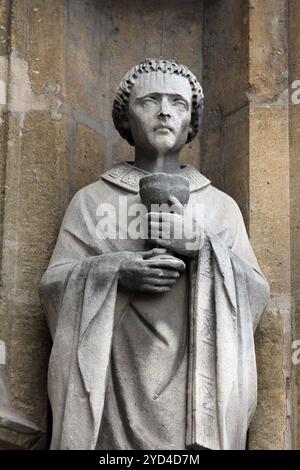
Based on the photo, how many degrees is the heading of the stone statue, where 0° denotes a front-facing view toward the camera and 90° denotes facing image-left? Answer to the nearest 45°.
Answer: approximately 0°
